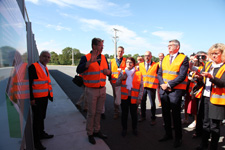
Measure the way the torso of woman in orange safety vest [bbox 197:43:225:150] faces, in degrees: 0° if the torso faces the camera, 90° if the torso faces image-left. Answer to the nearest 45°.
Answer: approximately 45°

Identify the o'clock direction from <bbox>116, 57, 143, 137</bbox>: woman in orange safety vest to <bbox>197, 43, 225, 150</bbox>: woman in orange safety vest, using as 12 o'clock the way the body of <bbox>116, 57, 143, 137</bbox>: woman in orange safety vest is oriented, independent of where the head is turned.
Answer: <bbox>197, 43, 225, 150</bbox>: woman in orange safety vest is roughly at 10 o'clock from <bbox>116, 57, 143, 137</bbox>: woman in orange safety vest.

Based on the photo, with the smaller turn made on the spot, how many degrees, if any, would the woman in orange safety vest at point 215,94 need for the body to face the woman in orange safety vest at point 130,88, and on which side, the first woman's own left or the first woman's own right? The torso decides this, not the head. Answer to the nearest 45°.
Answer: approximately 45° to the first woman's own right

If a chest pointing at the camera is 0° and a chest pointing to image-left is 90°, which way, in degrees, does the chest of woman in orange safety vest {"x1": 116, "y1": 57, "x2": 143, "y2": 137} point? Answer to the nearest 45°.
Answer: approximately 0°

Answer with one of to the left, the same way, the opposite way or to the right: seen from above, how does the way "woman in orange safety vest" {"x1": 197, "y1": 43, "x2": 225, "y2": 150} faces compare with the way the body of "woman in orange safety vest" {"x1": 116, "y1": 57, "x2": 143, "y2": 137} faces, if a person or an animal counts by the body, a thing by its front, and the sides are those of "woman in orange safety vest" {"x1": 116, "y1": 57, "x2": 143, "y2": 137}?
to the right
